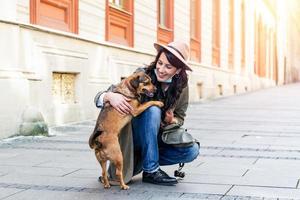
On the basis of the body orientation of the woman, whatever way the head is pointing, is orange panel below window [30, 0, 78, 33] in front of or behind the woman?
behind

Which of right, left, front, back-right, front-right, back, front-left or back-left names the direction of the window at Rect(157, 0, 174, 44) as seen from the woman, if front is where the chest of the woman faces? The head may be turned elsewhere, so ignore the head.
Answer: back

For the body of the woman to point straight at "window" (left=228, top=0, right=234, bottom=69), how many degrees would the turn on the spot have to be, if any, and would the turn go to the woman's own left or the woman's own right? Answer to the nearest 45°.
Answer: approximately 180°

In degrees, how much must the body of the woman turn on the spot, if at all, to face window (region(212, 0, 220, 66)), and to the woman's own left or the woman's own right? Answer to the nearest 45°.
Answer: approximately 180°

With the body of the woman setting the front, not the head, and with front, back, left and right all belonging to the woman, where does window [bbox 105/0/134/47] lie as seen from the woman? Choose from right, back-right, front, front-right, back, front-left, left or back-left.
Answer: back

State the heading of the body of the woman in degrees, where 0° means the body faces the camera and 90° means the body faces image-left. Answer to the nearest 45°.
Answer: approximately 0°

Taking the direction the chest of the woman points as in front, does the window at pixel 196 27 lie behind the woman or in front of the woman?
behind

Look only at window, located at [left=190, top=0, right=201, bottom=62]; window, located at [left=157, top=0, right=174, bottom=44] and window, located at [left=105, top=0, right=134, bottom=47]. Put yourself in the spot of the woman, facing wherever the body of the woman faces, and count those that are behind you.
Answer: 3
